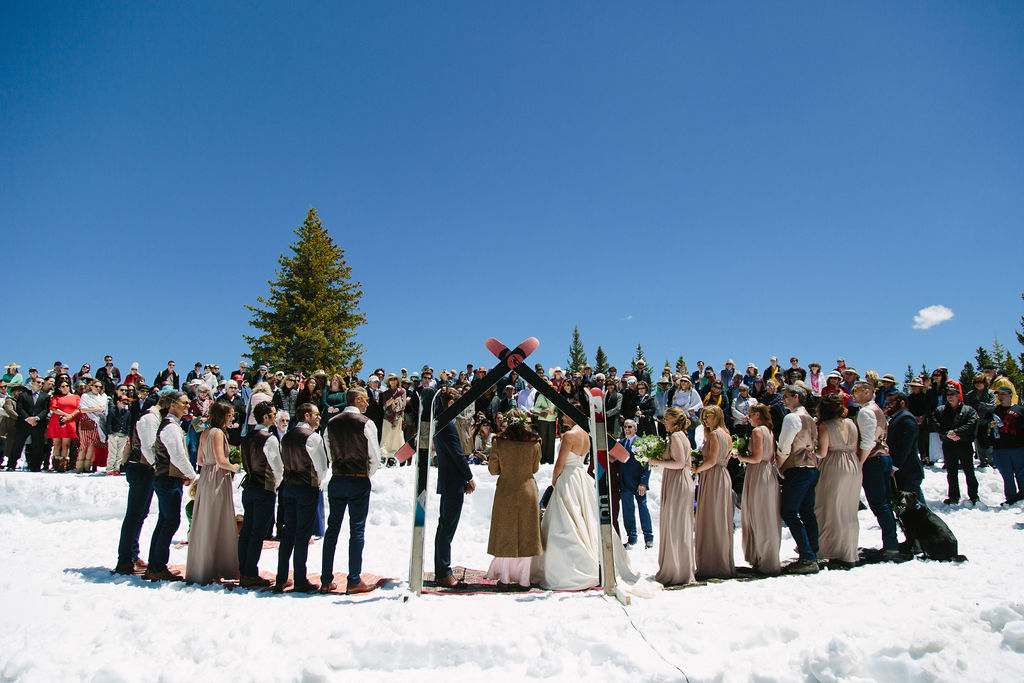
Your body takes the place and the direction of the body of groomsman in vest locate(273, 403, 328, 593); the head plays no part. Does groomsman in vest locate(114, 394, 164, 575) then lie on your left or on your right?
on your left

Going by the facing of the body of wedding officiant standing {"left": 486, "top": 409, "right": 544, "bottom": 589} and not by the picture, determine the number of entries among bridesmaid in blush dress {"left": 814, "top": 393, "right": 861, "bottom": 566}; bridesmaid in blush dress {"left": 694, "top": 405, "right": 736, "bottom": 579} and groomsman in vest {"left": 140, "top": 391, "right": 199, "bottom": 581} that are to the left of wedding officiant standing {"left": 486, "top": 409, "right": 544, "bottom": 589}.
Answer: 1

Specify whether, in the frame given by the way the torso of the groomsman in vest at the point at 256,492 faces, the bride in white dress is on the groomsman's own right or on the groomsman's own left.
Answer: on the groomsman's own right

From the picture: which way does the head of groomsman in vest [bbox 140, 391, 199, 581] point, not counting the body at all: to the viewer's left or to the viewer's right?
to the viewer's right

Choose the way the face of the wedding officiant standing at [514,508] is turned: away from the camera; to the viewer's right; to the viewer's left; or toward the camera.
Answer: away from the camera

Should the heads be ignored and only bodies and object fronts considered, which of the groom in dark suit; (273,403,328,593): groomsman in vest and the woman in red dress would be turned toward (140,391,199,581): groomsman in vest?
the woman in red dress

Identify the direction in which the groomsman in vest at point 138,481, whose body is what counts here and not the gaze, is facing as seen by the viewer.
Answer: to the viewer's right

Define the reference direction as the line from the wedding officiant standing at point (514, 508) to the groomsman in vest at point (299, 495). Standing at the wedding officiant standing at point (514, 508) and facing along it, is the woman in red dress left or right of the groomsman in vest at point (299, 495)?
right

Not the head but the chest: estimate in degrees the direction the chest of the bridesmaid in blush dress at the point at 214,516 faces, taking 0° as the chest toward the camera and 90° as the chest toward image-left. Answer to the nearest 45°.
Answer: approximately 225°

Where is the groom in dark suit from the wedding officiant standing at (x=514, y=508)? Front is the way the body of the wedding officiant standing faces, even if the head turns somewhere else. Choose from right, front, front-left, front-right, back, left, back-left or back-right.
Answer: left

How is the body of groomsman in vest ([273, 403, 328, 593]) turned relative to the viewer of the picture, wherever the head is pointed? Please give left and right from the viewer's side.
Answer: facing away from the viewer and to the right of the viewer

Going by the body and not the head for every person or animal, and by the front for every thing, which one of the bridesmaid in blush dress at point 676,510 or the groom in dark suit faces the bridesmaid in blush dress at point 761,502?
the groom in dark suit

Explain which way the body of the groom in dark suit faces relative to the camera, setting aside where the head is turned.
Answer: to the viewer's right
